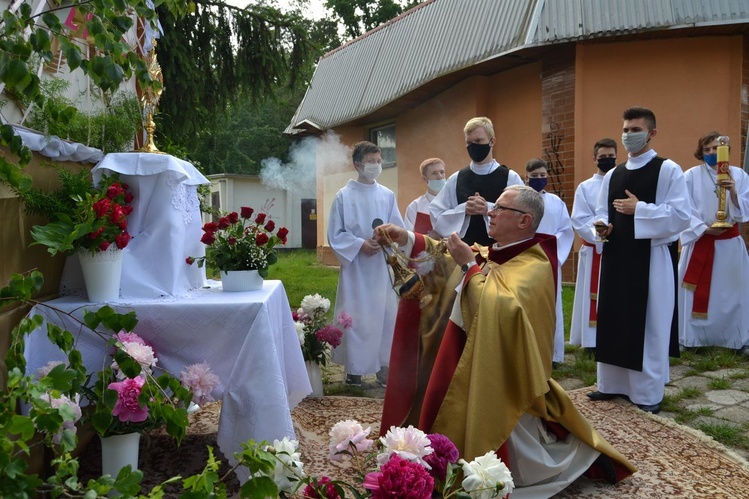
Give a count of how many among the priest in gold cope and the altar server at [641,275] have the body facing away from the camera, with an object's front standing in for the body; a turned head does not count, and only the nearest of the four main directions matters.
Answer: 0

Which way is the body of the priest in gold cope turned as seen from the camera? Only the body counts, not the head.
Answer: to the viewer's left

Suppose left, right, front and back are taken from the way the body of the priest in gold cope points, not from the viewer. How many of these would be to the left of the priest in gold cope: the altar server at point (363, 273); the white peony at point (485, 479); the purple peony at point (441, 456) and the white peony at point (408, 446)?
3

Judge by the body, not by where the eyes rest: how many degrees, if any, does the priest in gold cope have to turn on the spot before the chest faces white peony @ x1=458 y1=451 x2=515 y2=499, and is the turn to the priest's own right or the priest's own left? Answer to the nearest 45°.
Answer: approximately 90° to the priest's own left

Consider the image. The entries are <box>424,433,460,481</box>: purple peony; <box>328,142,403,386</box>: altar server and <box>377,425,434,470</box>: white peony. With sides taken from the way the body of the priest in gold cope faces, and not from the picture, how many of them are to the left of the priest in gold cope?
2

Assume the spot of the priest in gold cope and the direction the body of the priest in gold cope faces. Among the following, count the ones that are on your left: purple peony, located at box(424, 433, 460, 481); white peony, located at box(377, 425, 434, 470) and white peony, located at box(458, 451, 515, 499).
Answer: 3

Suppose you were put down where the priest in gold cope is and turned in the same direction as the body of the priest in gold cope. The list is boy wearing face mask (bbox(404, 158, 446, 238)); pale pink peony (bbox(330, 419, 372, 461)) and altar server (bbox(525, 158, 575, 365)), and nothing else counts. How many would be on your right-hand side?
2

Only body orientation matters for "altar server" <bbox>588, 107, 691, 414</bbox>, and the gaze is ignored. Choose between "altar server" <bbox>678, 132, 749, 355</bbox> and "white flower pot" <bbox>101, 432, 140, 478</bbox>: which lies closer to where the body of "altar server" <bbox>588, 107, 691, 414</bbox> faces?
the white flower pot

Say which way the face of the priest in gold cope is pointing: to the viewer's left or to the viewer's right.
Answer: to the viewer's left

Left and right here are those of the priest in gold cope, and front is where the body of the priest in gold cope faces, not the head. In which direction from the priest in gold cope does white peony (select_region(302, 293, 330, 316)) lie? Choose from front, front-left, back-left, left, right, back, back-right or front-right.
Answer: front-right

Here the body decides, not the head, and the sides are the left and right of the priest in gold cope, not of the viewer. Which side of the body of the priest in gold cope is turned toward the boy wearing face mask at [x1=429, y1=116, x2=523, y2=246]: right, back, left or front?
right

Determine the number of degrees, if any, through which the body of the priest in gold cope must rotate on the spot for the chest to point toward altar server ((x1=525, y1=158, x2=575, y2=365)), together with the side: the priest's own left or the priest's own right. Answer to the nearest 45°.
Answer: approximately 90° to the priest's own right

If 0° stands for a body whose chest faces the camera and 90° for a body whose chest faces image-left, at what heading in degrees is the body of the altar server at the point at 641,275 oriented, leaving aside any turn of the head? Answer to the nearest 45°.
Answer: approximately 45°

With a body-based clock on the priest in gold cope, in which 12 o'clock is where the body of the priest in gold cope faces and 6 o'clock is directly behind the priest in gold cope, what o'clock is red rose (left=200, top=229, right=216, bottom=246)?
The red rose is roughly at 12 o'clock from the priest in gold cope.

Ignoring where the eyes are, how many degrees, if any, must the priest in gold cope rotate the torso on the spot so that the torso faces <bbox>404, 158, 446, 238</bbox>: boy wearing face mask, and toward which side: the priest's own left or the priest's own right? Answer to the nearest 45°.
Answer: approximately 90° to the priest's own right
